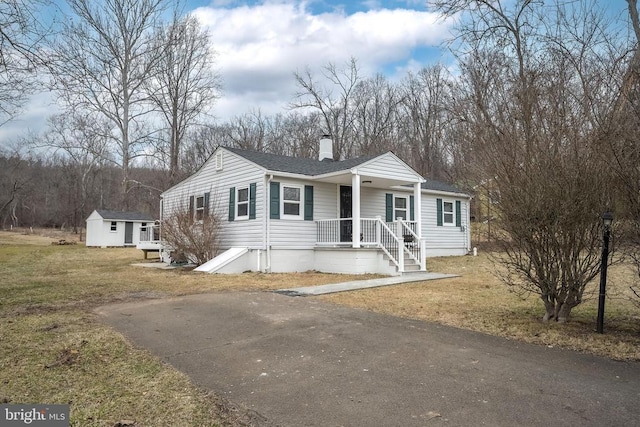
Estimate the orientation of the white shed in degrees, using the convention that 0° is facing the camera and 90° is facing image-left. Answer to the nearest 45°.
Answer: approximately 315°

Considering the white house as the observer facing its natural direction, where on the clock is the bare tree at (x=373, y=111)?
The bare tree is roughly at 8 o'clock from the white house.

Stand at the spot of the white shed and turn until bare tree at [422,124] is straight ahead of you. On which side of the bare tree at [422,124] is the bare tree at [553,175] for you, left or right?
right

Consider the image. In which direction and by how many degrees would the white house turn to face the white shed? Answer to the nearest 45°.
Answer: approximately 180°

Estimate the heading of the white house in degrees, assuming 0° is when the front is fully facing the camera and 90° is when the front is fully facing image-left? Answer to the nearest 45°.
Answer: approximately 315°

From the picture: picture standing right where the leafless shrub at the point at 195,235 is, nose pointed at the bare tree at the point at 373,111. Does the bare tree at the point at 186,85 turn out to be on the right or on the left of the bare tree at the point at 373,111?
left
